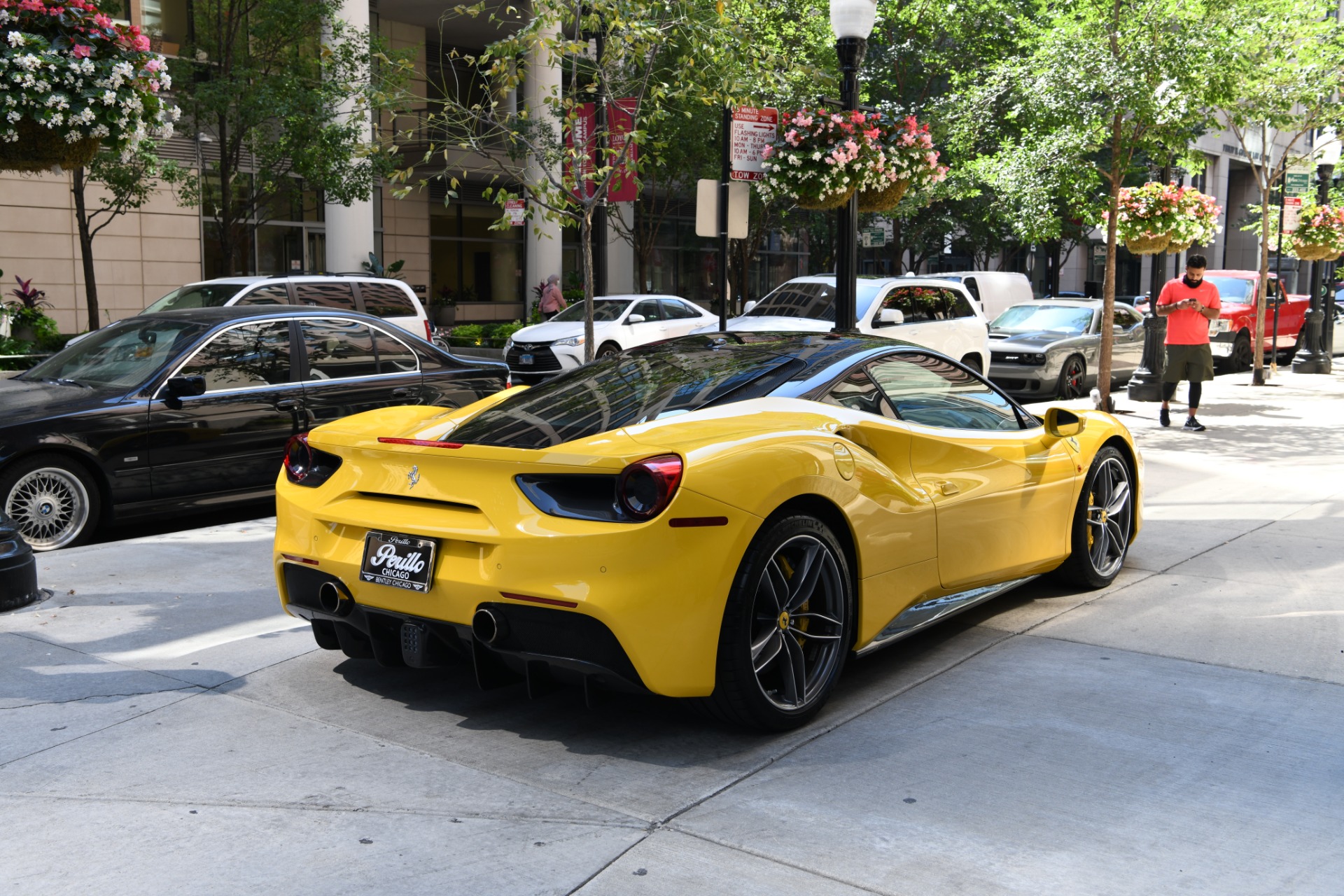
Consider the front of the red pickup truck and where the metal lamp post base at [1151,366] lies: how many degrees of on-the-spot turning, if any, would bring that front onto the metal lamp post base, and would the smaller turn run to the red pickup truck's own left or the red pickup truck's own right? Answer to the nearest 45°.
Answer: approximately 45° to the red pickup truck's own left

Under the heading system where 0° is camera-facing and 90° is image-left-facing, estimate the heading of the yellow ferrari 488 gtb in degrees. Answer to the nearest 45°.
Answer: approximately 225°

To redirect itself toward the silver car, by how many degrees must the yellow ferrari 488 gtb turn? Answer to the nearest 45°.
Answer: approximately 45° to its left

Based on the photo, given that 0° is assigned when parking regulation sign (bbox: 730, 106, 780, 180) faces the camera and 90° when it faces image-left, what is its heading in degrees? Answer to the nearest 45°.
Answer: approximately 0°

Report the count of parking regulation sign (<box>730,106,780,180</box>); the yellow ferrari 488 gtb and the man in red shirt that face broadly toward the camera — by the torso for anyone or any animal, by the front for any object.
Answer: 2

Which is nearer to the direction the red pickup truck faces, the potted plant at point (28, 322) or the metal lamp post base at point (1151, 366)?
the potted plant
